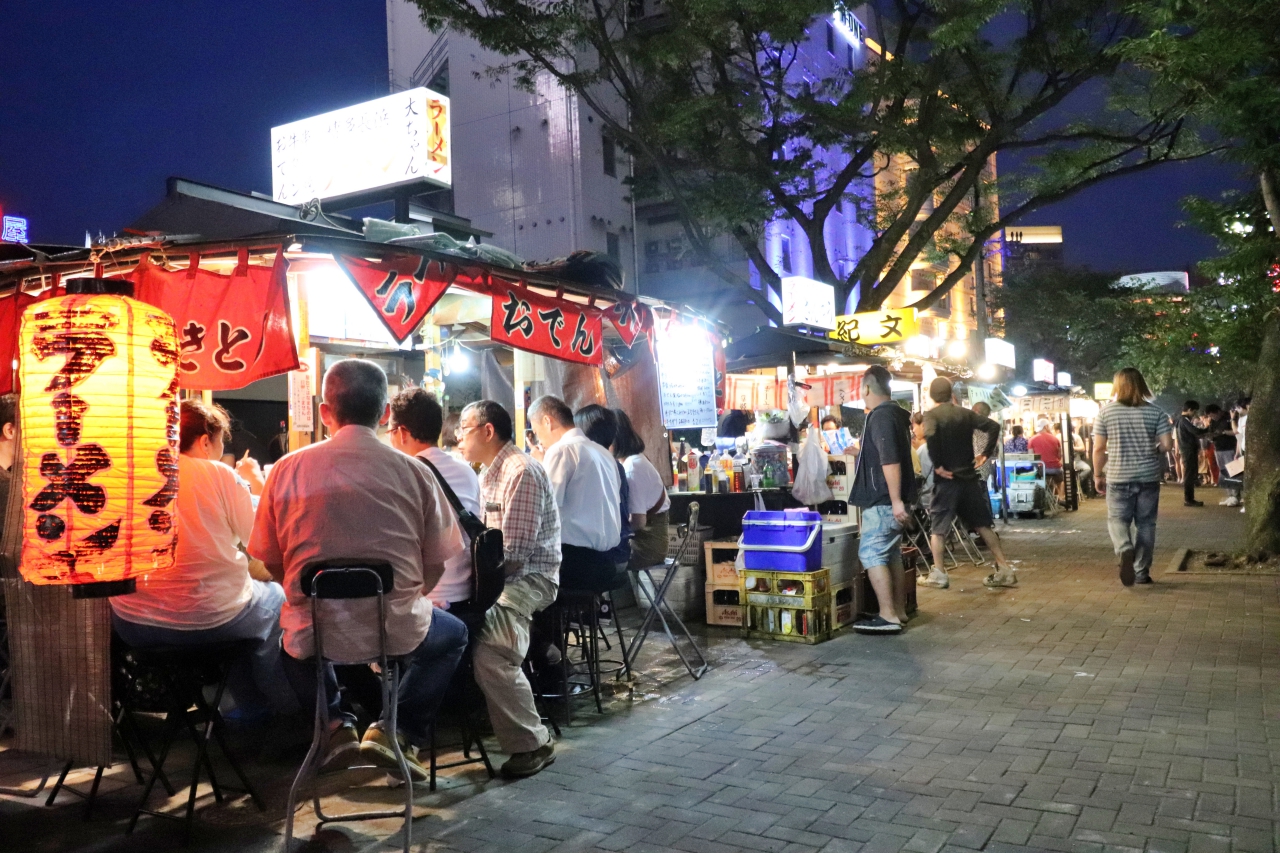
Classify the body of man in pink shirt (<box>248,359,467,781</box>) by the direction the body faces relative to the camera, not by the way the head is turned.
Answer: away from the camera

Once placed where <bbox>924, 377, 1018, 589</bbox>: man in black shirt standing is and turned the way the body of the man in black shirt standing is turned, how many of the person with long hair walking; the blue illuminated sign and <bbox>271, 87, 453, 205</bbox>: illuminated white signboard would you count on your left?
2

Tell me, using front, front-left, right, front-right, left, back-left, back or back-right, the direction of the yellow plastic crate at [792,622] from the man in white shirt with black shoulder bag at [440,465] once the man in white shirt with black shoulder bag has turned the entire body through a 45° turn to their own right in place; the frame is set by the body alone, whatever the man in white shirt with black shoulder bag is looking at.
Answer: front-right

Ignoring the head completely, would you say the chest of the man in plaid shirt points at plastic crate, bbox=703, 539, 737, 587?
no

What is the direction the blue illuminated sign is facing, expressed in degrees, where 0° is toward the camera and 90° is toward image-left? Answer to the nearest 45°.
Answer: approximately 0°

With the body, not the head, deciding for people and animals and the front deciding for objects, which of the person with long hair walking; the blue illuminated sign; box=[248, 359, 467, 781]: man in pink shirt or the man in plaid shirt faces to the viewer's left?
the man in plaid shirt

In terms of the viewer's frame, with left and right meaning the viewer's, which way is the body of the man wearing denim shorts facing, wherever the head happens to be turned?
facing to the left of the viewer

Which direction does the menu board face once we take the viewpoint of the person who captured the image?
facing the viewer

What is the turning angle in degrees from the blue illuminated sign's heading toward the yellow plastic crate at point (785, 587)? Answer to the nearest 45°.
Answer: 0° — it already faces it

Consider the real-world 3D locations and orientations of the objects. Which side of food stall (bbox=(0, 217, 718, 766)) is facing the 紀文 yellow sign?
left

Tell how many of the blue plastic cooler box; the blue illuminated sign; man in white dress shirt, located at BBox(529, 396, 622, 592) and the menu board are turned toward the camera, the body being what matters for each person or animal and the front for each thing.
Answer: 3

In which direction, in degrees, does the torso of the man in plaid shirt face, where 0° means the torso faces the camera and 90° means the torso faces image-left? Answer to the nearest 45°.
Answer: approximately 90°

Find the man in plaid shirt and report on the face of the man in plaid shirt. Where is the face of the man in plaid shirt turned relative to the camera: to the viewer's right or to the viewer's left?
to the viewer's left

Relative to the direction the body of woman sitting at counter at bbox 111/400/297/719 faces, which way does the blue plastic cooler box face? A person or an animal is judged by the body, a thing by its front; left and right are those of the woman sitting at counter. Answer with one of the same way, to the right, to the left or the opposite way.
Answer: the opposite way

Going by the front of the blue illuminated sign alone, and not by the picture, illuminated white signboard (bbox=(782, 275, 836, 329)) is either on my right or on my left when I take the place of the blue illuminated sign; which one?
on my left

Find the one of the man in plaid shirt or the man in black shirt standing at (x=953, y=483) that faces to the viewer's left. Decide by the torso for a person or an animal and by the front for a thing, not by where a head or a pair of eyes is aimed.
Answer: the man in plaid shirt

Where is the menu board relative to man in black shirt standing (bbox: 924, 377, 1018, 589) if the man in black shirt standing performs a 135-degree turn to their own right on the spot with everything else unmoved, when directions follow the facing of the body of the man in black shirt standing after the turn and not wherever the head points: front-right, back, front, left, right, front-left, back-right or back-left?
right
